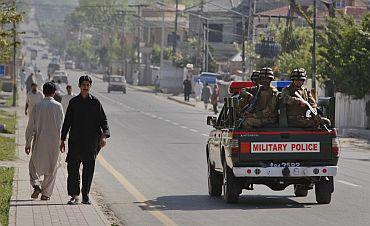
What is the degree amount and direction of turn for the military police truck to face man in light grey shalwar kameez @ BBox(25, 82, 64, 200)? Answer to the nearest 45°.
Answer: approximately 90° to its left

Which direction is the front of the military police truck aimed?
away from the camera

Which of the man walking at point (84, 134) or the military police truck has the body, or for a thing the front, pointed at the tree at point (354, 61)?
the military police truck

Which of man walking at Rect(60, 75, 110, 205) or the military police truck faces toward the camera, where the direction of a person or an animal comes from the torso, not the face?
the man walking

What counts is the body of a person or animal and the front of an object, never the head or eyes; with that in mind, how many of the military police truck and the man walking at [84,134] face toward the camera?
1

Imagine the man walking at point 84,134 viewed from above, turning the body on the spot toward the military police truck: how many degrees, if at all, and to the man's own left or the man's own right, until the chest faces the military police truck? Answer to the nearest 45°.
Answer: approximately 90° to the man's own left

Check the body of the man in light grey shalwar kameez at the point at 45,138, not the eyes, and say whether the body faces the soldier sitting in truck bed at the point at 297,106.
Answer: no

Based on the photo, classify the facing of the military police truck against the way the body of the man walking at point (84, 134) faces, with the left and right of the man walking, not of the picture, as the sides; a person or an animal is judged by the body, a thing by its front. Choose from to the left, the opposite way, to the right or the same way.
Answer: the opposite way

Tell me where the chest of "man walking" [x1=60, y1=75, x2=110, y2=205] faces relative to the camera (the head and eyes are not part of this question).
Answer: toward the camera

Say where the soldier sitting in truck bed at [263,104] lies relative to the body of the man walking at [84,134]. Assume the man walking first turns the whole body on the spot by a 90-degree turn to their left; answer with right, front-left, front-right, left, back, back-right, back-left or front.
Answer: front
